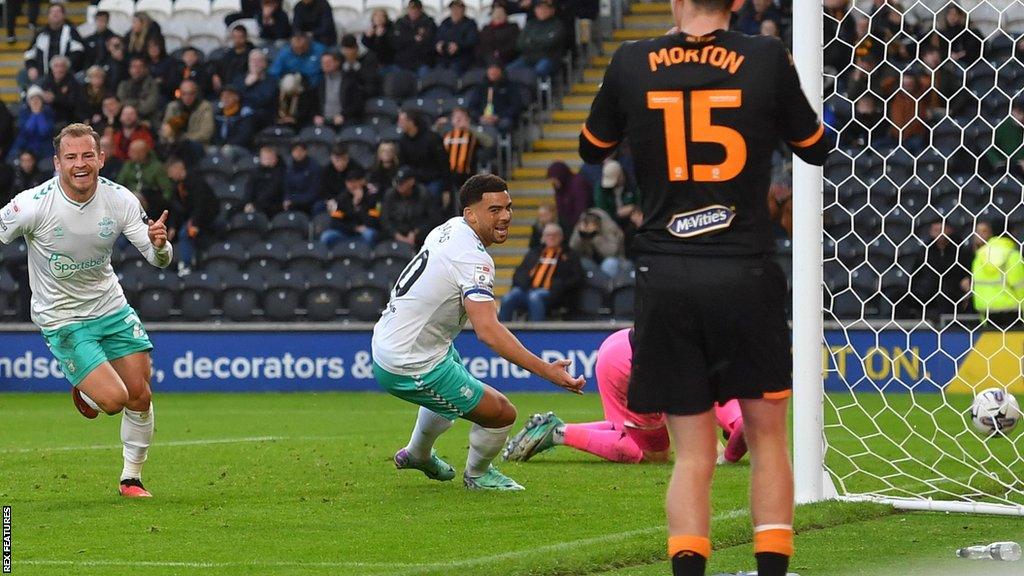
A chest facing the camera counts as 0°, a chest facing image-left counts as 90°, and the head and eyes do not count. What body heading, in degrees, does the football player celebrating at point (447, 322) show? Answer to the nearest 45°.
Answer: approximately 270°

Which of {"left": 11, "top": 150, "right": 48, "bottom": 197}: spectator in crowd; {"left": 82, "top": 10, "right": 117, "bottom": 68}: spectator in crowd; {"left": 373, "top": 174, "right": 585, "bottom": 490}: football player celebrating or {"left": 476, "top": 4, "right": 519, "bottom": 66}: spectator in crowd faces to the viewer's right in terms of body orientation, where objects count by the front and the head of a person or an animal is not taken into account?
the football player celebrating

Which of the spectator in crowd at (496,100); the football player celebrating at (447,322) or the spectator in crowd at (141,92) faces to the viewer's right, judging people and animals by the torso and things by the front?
the football player celebrating

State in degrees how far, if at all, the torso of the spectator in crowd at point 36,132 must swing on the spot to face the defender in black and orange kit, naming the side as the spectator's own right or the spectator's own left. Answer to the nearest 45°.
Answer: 0° — they already face them

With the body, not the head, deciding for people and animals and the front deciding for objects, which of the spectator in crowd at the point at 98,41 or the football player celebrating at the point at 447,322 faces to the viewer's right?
the football player celebrating

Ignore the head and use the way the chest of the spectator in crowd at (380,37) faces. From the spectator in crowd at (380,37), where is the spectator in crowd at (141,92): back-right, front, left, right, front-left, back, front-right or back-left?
right

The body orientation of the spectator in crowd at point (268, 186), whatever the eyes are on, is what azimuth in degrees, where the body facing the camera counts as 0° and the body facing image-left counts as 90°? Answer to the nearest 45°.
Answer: approximately 0°

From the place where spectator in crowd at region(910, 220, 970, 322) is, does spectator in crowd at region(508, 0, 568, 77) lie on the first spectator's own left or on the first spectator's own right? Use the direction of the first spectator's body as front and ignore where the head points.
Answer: on the first spectator's own right

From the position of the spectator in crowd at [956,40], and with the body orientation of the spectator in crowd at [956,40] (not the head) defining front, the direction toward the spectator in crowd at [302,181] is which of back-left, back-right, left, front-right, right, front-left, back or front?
right
